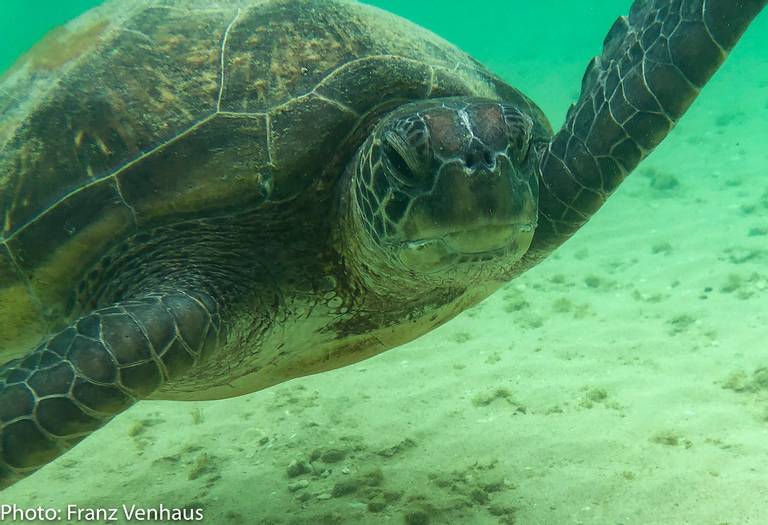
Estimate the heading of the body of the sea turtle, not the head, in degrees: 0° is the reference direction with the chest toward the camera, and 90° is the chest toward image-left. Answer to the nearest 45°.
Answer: approximately 315°
